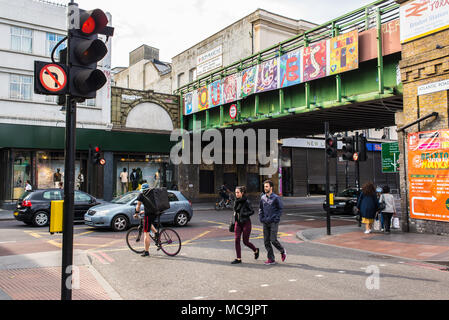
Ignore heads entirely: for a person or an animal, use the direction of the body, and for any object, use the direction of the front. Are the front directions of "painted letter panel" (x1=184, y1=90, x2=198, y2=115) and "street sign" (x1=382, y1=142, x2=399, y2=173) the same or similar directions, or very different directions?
same or similar directions

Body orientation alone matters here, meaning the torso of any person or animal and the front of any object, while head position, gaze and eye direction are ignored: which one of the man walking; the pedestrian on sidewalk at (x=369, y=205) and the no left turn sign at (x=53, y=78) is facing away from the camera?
the pedestrian on sidewalk

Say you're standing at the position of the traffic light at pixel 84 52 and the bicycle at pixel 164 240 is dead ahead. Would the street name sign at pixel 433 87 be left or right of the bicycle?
right

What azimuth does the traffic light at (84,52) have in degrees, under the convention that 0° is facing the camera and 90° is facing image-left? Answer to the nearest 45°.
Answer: approximately 315°

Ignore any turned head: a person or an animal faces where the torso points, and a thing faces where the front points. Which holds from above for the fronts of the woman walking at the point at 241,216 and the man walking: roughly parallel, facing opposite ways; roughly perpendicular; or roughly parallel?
roughly parallel

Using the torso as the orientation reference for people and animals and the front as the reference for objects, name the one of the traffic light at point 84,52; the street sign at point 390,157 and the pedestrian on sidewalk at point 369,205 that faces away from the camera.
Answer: the pedestrian on sidewalk

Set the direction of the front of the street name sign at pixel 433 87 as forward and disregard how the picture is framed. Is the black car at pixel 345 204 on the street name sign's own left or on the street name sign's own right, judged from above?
on the street name sign's own right

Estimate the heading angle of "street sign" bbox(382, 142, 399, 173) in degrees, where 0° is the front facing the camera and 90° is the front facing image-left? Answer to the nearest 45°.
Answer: approximately 0°

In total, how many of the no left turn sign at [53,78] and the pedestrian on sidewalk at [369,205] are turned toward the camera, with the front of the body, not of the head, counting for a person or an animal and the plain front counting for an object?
1

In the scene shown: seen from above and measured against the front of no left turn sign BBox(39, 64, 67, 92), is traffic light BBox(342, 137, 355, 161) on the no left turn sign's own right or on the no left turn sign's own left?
on the no left turn sign's own left

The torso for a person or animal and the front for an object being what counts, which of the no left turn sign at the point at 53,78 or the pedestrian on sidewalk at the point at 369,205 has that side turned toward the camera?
the no left turn sign

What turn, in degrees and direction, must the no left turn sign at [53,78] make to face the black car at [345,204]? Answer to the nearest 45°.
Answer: approximately 135° to its left
